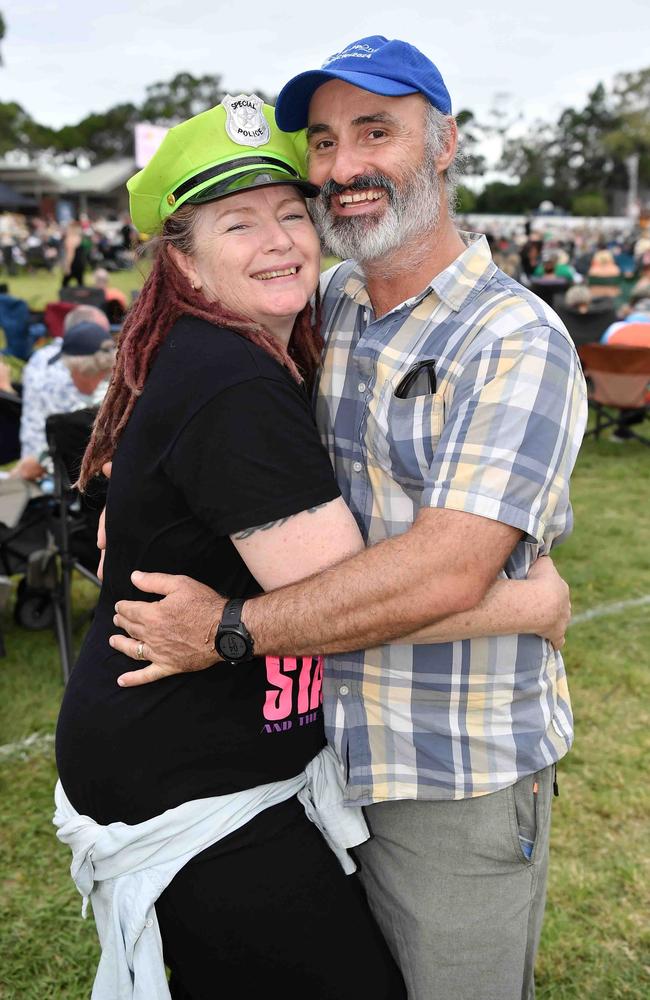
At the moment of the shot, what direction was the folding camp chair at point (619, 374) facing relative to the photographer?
facing away from the viewer

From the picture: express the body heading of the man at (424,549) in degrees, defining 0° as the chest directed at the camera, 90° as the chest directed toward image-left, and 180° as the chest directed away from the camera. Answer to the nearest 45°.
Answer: approximately 45°

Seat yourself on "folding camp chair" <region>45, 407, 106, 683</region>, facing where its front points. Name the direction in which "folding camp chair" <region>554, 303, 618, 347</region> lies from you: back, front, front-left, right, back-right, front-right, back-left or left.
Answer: front

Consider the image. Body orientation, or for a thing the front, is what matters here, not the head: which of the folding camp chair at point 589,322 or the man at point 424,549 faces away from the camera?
the folding camp chair

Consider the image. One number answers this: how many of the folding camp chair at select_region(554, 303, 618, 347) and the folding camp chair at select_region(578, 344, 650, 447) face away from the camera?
2

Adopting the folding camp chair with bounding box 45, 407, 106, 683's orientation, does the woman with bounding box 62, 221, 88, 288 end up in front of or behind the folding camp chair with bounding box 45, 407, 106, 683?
in front

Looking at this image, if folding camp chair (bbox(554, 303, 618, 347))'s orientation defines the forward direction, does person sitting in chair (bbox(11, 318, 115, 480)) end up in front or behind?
behind

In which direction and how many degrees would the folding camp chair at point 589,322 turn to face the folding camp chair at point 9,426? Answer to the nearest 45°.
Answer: approximately 135° to its left

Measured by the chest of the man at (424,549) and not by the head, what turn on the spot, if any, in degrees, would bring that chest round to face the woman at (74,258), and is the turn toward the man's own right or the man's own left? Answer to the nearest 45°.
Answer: approximately 135° to the man's own right

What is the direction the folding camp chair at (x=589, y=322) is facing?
away from the camera

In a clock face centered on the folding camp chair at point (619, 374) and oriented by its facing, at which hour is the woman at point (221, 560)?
The woman is roughly at 6 o'clock from the folding camp chair.

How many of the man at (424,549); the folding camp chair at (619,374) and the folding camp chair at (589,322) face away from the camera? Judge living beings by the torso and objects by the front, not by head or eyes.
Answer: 2

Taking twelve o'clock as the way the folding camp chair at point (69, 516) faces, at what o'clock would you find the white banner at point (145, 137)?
The white banner is roughly at 11 o'clock from the folding camp chair.

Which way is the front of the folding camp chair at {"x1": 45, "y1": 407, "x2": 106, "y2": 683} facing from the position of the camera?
facing away from the viewer and to the right of the viewer
